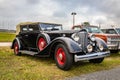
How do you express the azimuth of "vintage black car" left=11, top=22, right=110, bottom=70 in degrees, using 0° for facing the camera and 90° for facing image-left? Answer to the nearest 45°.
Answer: approximately 315°

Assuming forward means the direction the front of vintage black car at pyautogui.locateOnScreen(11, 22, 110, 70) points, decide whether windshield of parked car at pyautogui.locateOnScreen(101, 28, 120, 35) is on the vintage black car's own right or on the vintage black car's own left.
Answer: on the vintage black car's own left
